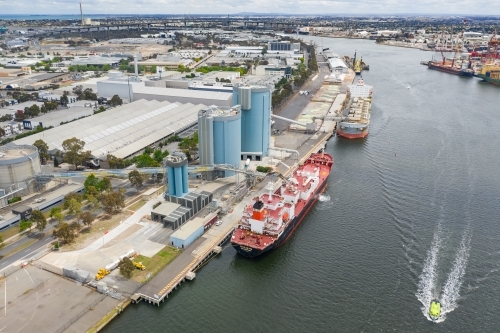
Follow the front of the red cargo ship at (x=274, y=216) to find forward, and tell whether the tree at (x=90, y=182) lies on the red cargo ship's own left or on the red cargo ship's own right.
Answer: on the red cargo ship's own left

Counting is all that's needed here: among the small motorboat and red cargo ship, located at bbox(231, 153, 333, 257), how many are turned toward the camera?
1

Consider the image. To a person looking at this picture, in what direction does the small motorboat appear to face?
facing the viewer

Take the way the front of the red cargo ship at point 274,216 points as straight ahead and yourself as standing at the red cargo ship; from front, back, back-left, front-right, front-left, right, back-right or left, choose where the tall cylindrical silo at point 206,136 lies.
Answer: left

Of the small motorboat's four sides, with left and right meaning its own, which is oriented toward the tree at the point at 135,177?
right

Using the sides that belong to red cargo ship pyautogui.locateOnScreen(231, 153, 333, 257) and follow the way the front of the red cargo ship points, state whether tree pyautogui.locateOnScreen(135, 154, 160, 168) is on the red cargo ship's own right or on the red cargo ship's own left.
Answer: on the red cargo ship's own left

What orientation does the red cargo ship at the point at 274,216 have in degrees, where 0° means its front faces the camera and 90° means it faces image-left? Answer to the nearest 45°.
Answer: approximately 225°

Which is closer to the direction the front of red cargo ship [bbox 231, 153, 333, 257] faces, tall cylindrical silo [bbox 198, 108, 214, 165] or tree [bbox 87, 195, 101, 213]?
the tall cylindrical silo

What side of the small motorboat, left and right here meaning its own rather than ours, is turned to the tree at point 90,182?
right

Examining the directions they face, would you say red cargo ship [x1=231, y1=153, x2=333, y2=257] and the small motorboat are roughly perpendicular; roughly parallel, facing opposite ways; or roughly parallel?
roughly parallel, facing opposite ways

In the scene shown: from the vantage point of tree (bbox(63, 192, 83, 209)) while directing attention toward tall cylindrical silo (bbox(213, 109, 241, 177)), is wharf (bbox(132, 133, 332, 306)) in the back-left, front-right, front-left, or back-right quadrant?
front-right

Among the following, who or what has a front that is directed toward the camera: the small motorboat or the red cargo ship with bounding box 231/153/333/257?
the small motorboat

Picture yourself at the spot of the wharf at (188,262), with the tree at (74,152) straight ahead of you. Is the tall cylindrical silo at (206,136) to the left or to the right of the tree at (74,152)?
right

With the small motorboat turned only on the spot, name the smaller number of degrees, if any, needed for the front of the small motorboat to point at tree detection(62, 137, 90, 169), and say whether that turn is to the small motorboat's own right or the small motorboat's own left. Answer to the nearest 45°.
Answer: approximately 90° to the small motorboat's own right

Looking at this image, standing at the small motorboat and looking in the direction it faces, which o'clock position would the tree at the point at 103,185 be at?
The tree is roughly at 3 o'clock from the small motorboat.

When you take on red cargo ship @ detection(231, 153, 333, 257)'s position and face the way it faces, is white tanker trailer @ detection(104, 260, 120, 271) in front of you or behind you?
behind

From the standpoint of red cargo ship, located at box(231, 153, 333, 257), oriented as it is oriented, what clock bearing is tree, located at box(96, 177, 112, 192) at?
The tree is roughly at 8 o'clock from the red cargo ship.
